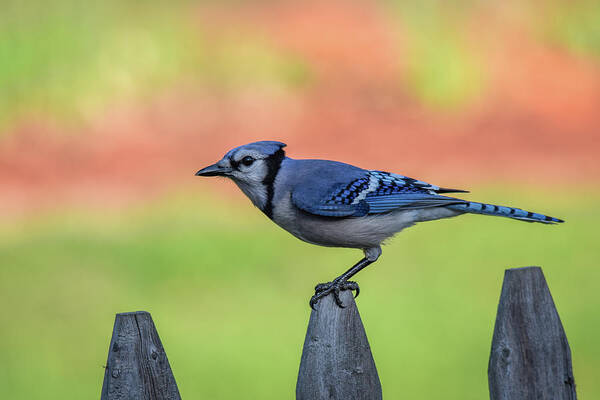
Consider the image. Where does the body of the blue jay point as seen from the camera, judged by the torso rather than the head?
to the viewer's left

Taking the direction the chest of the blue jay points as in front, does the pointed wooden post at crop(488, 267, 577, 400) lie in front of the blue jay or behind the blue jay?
behind
